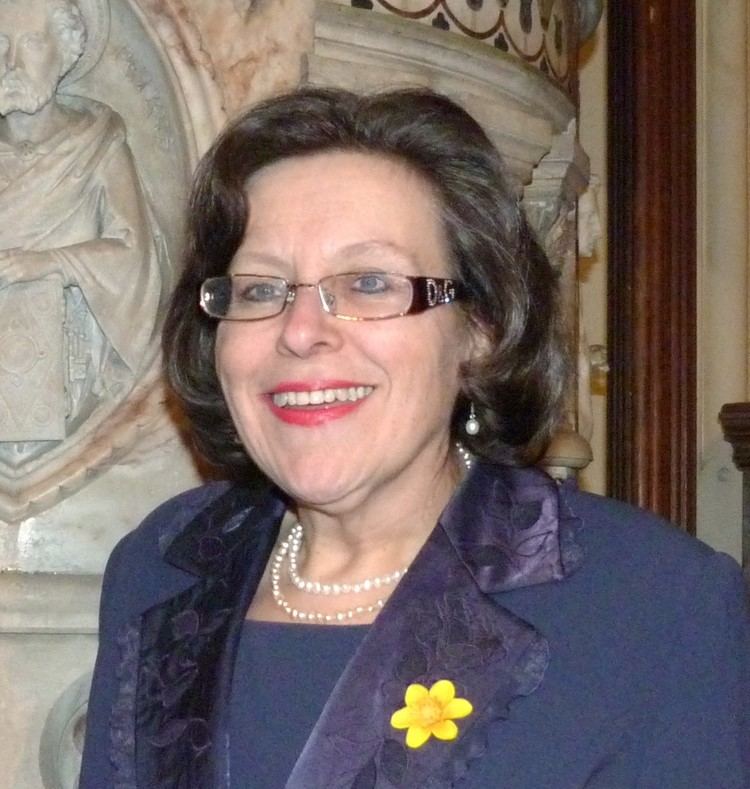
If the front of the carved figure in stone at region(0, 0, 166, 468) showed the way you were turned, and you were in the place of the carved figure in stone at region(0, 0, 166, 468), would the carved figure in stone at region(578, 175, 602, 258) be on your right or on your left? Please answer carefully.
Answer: on your left

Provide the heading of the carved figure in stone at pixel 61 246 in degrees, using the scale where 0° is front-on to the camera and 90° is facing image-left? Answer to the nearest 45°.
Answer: approximately 0°

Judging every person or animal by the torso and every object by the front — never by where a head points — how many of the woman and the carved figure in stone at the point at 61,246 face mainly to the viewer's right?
0

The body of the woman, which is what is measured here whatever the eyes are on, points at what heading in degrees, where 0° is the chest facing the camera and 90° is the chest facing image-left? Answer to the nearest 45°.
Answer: approximately 45°

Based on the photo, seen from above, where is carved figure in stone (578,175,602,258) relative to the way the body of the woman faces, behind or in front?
behind

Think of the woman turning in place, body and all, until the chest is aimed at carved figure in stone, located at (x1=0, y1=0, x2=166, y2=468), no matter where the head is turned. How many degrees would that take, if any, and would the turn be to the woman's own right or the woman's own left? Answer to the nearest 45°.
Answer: approximately 90° to the woman's own right
